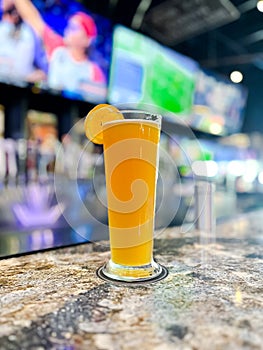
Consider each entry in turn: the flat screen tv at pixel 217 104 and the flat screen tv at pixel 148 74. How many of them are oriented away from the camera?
0

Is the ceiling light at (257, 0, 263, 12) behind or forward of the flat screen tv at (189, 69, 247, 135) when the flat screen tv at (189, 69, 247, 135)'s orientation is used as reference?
forward

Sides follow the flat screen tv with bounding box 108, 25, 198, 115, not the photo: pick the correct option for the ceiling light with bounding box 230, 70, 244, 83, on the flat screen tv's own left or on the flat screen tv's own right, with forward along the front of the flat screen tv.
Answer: on the flat screen tv's own left

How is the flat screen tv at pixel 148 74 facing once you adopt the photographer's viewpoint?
facing the viewer and to the right of the viewer

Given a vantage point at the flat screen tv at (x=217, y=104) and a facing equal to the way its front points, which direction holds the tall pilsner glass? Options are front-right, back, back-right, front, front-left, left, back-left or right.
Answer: front-right

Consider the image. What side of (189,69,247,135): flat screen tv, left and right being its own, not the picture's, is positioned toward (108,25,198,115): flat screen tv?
right

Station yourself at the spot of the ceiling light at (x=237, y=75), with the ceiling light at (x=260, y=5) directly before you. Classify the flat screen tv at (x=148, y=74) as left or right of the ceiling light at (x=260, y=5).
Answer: right

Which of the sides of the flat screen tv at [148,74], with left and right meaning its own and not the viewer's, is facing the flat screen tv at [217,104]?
left
